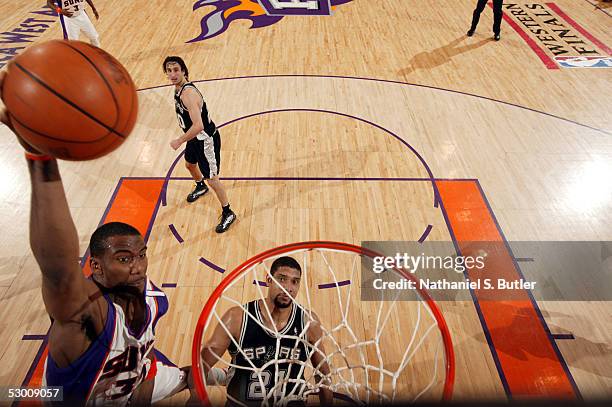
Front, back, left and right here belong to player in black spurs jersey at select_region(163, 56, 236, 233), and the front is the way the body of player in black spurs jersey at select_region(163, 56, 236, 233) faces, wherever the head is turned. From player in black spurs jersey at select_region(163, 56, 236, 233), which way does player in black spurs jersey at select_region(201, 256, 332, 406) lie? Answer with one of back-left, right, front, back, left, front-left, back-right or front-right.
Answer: front-left

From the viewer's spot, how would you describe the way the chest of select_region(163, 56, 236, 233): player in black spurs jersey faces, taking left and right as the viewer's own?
facing the viewer and to the left of the viewer

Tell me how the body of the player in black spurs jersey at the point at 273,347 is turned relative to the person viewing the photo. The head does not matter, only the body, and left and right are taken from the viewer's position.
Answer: facing the viewer

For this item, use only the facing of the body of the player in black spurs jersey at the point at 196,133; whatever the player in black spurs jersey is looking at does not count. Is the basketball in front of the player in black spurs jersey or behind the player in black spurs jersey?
in front

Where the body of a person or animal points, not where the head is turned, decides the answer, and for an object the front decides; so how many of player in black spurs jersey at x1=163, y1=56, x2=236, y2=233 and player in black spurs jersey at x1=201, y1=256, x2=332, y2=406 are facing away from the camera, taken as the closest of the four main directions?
0

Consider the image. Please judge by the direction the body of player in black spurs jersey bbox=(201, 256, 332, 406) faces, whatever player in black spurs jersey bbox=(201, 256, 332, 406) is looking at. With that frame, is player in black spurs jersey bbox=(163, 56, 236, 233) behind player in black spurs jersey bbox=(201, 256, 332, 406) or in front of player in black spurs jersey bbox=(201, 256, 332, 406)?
behind
